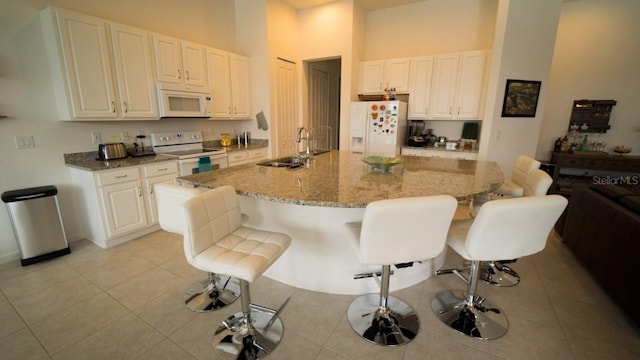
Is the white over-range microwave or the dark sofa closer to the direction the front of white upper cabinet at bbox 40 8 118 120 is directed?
the dark sofa

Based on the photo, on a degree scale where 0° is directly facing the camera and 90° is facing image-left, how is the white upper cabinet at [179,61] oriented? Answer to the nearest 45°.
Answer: approximately 315°

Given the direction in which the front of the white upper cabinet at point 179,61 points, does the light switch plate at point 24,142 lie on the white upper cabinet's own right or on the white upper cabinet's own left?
on the white upper cabinet's own right

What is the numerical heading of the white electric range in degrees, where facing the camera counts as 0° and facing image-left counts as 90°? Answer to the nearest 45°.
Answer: approximately 315°

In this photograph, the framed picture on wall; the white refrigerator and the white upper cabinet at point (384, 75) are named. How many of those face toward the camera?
3

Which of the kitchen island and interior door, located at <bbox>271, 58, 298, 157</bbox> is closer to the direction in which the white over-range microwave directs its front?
the kitchen island

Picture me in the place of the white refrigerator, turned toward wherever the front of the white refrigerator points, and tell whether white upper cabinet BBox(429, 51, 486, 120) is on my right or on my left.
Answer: on my left

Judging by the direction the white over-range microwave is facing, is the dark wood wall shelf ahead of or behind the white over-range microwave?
ahead

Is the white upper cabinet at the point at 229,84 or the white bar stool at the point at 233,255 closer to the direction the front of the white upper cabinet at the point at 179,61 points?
the white bar stool

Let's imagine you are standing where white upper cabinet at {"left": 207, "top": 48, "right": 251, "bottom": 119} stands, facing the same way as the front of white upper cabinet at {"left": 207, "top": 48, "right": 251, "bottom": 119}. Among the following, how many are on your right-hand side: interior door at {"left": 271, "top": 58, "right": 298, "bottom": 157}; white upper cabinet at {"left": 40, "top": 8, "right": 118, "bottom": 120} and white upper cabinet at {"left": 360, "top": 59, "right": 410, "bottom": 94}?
1

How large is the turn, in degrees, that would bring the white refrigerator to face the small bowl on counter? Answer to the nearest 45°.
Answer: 0° — it already faces it

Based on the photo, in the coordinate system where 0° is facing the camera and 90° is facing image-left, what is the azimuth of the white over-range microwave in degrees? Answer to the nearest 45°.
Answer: approximately 315°

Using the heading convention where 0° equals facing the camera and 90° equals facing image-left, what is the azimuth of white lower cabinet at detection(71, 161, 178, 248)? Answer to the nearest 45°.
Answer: approximately 315°

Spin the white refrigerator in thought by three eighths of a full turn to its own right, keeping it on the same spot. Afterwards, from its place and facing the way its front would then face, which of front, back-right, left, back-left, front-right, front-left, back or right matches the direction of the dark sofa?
back
